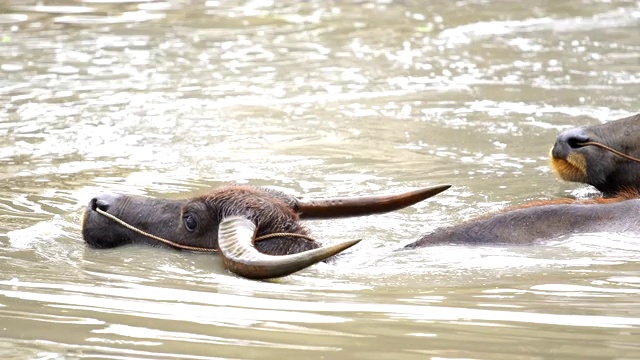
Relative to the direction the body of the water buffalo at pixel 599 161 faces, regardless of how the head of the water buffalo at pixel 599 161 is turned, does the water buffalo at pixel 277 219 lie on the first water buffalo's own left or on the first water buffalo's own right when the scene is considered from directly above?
on the first water buffalo's own left

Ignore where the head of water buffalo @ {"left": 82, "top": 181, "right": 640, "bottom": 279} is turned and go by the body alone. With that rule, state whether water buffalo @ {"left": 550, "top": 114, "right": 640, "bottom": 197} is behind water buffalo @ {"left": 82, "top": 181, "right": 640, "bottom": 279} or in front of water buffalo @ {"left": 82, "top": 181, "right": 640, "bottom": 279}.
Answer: behind

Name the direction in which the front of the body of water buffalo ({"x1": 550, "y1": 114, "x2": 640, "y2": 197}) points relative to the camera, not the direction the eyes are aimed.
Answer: to the viewer's left

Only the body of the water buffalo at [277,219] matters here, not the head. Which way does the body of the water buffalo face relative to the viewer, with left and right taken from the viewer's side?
facing to the left of the viewer

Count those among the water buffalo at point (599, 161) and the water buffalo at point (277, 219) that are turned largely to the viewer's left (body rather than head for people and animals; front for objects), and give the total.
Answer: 2
